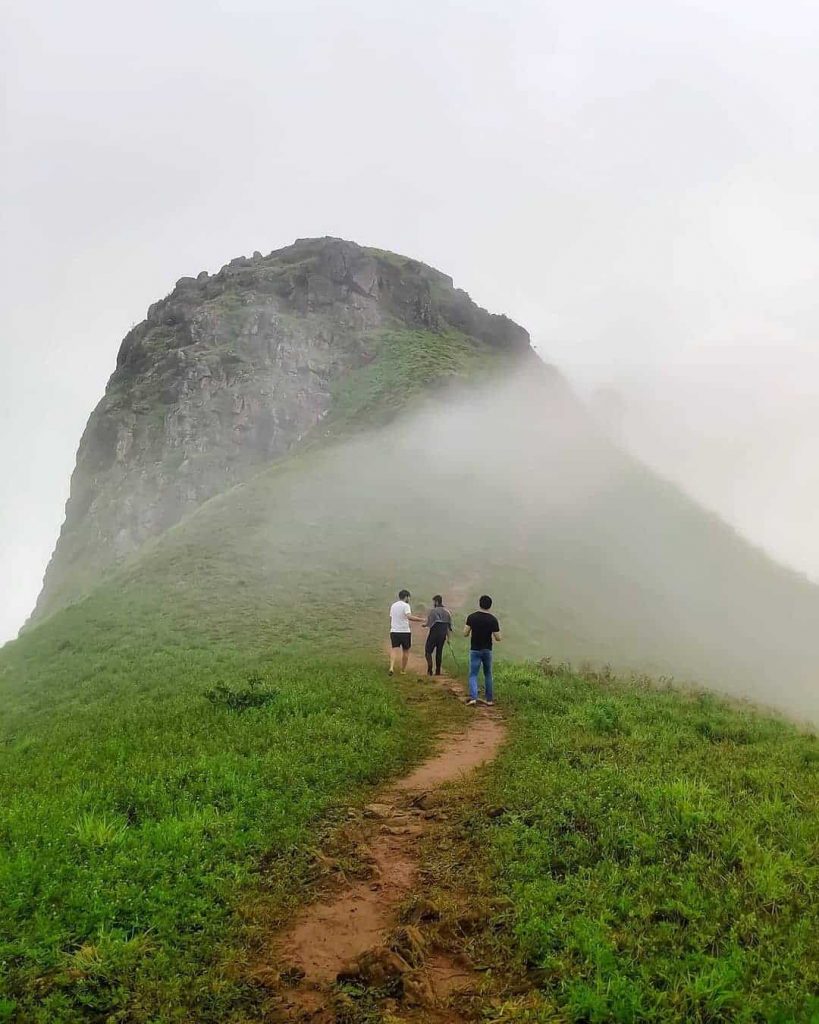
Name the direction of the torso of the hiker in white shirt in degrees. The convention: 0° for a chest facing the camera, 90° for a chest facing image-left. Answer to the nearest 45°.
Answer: approximately 225°

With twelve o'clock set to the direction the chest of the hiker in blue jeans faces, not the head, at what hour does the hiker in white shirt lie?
The hiker in white shirt is roughly at 11 o'clock from the hiker in blue jeans.

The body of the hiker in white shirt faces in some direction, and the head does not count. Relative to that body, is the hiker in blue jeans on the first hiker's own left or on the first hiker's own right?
on the first hiker's own right

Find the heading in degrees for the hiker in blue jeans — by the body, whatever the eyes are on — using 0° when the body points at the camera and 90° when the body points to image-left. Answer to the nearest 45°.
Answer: approximately 180°

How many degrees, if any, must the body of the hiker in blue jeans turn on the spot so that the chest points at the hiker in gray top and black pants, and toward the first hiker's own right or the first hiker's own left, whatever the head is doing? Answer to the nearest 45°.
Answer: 0° — they already face them
